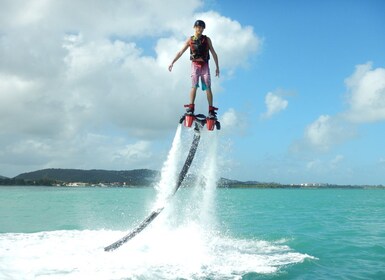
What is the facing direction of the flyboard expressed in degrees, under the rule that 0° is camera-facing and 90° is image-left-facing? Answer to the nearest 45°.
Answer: approximately 0°

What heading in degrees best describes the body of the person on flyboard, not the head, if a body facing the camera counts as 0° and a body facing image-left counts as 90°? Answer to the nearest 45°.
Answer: approximately 0°
